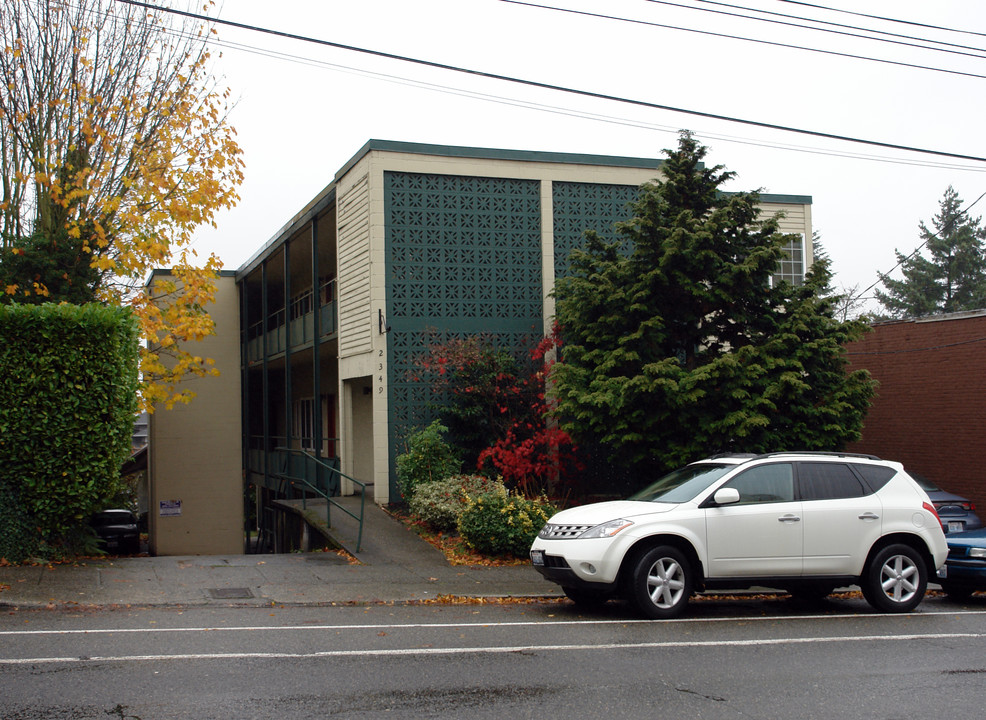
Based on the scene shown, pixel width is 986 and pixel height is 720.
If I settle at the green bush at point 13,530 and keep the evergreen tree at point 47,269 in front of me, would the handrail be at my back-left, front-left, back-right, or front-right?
front-right

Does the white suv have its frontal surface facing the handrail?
no

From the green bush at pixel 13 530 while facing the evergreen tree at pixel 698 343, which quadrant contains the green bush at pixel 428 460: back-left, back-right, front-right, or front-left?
front-left

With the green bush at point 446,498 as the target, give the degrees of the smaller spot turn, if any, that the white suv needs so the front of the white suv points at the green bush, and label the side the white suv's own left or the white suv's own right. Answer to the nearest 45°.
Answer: approximately 90° to the white suv's own right

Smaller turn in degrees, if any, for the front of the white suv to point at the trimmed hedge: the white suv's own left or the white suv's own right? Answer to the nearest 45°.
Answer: approximately 45° to the white suv's own right

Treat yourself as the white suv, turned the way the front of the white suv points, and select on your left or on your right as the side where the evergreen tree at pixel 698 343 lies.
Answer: on your right

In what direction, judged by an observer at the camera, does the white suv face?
facing the viewer and to the left of the viewer

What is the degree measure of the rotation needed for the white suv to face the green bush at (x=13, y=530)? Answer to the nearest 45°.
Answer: approximately 45° to its right

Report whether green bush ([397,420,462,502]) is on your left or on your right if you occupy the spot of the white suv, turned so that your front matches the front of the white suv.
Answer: on your right

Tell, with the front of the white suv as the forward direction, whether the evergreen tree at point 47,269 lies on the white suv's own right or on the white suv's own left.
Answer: on the white suv's own right

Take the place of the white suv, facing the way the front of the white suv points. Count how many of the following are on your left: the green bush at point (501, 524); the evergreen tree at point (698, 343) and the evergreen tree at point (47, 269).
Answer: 0

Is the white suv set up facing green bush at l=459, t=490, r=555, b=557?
no
